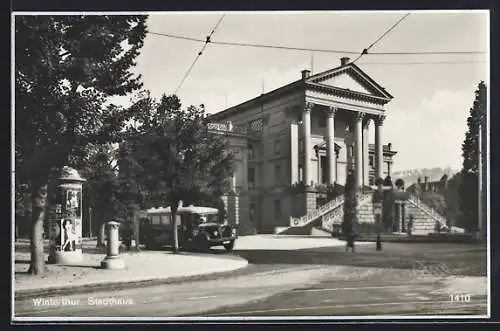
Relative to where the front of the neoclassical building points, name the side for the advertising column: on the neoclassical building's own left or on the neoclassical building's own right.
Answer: on the neoclassical building's own right

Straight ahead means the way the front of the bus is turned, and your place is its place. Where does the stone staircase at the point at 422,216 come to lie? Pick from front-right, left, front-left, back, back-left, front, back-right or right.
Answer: front-left

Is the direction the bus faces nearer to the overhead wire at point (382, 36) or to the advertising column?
the overhead wire

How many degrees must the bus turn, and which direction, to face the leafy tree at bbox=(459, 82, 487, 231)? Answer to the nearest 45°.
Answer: approximately 45° to its left

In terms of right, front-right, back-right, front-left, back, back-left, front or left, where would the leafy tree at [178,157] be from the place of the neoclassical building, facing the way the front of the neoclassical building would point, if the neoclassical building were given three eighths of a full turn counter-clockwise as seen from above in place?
back

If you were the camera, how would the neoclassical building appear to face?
facing the viewer and to the right of the viewer

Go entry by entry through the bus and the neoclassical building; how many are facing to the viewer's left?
0

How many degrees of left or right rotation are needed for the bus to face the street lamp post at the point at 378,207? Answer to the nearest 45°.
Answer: approximately 45° to its left

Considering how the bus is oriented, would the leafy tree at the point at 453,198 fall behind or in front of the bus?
in front
